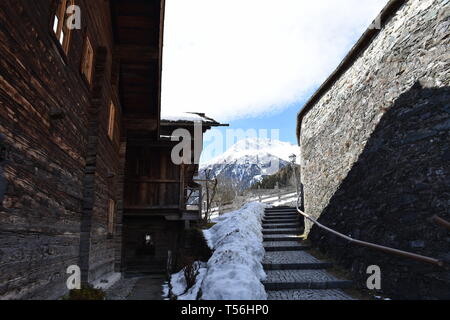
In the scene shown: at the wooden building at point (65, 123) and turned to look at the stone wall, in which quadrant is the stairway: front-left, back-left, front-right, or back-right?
front-left

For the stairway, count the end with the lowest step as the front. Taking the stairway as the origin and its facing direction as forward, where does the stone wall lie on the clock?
The stone wall is roughly at 10 o'clock from the stairway.
